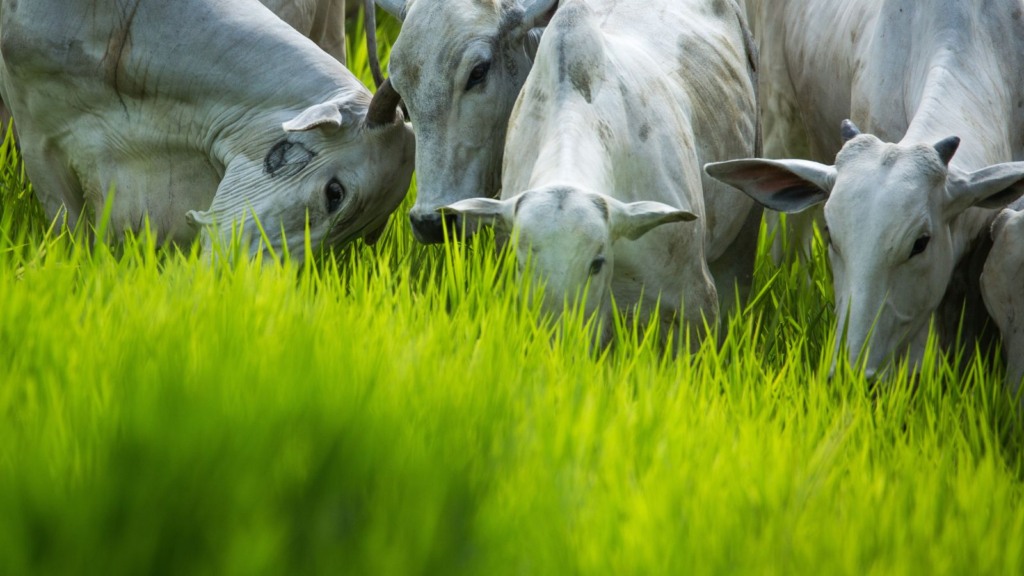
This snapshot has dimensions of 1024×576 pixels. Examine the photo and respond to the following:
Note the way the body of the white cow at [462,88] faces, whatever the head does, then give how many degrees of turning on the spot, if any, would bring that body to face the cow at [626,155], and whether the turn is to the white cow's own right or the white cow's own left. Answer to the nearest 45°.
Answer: approximately 90° to the white cow's own left

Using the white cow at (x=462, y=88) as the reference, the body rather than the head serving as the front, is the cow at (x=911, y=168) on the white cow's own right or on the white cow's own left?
on the white cow's own left

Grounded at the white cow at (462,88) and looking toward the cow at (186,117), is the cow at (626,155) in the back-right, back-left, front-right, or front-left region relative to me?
back-left

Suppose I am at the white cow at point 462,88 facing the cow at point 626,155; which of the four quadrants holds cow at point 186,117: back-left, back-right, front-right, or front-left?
back-right

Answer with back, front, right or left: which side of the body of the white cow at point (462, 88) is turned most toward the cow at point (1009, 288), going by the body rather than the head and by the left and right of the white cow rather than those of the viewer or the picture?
left

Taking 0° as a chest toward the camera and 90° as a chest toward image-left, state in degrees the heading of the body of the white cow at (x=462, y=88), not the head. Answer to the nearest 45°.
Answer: approximately 45°

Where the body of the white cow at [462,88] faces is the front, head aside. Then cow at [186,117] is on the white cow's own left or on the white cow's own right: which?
on the white cow's own right
